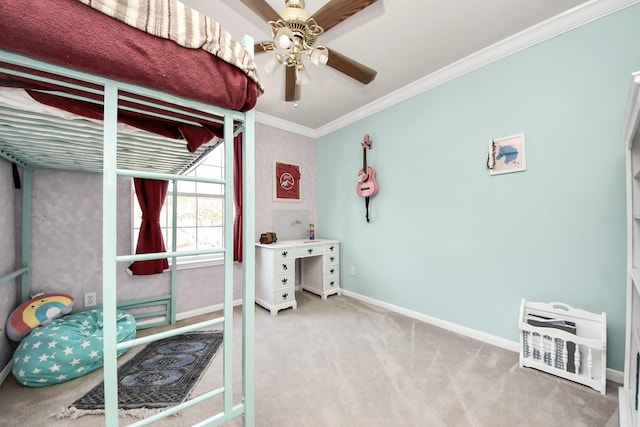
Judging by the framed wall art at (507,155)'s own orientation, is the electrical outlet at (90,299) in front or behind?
in front

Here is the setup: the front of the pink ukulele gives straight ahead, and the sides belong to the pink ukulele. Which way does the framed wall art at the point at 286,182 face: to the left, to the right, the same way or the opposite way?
to the left

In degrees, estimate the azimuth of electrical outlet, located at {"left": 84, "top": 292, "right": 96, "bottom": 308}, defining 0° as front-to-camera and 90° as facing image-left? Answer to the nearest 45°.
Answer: approximately 0°

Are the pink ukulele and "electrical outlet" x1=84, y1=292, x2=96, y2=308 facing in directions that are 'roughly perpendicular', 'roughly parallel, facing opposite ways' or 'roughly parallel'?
roughly perpendicular

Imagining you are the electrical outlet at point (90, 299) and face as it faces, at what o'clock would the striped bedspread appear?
The striped bedspread is roughly at 12 o'clock from the electrical outlet.

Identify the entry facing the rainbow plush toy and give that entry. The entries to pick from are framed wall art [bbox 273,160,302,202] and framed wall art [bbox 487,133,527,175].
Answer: framed wall art [bbox 487,133,527,175]

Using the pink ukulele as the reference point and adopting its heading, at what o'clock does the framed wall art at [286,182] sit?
The framed wall art is roughly at 2 o'clock from the pink ukulele.

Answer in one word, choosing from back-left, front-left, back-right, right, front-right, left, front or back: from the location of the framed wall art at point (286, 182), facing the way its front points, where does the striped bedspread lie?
front-right

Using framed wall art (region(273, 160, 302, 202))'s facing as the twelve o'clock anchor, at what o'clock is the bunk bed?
The bunk bed is roughly at 2 o'clock from the framed wall art.

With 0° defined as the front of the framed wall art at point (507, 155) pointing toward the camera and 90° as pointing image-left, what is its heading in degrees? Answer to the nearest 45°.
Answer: approximately 45°

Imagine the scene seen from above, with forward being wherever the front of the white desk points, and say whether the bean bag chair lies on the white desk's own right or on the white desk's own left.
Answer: on the white desk's own right

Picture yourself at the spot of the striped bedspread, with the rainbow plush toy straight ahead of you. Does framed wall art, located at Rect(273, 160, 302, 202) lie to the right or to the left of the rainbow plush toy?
right

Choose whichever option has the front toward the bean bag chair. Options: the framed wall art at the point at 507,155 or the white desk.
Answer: the framed wall art

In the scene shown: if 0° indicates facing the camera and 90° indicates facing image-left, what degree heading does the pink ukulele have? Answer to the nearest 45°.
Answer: approximately 45°
